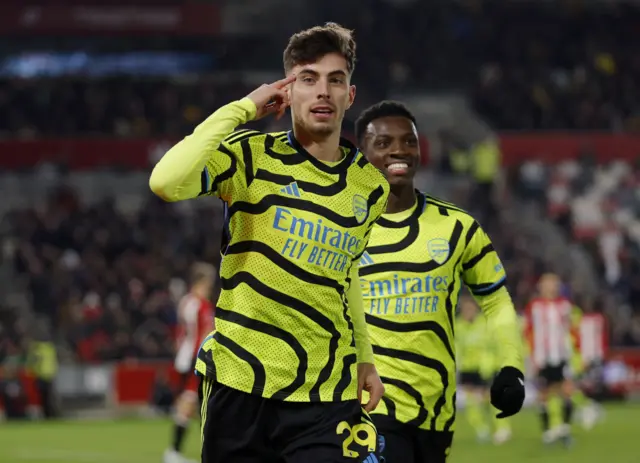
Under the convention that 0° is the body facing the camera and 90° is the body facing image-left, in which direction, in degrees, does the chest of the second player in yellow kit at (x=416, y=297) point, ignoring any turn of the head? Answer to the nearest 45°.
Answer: approximately 0°

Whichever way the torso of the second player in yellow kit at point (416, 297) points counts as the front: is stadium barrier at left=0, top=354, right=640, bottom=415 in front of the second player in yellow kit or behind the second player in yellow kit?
behind

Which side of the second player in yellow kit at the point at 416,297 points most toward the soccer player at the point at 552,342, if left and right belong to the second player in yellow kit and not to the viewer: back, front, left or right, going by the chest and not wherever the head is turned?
back

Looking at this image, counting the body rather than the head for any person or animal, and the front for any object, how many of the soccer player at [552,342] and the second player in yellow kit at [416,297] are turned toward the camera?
2
